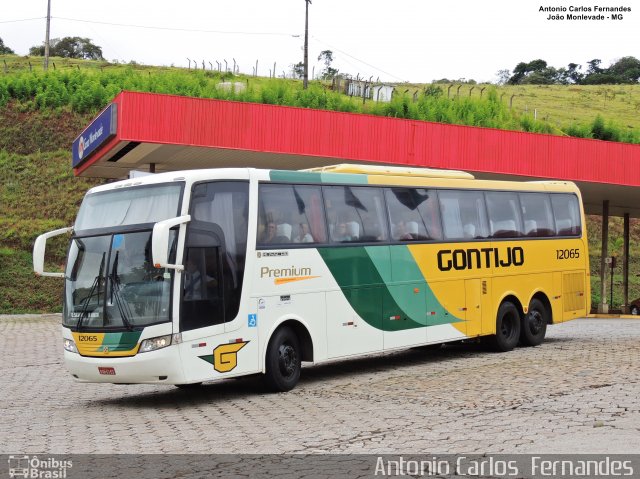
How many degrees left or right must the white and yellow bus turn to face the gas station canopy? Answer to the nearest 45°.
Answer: approximately 135° to its right

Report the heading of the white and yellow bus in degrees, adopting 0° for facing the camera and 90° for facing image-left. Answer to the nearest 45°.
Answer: approximately 45°
